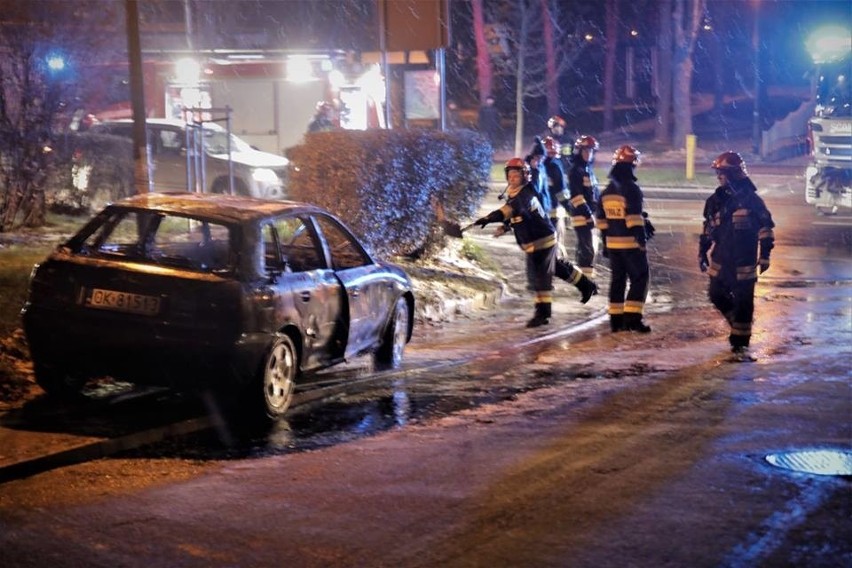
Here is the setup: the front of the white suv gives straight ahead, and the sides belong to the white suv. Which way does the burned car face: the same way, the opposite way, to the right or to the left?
to the left

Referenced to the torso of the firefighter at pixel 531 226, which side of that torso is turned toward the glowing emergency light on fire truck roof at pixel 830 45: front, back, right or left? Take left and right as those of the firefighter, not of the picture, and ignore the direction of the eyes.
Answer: back

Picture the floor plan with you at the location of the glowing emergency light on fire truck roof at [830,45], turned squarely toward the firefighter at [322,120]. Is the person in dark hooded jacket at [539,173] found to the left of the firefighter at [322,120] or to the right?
left

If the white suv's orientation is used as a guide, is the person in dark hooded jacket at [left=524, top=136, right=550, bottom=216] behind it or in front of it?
in front

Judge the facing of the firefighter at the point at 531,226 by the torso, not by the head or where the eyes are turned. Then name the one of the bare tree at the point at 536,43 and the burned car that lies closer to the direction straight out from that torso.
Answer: the burned car

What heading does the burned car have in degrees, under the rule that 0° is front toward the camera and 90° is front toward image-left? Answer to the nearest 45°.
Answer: approximately 225°

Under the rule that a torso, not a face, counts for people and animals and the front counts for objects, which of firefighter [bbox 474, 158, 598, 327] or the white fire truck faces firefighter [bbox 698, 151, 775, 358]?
the white fire truck

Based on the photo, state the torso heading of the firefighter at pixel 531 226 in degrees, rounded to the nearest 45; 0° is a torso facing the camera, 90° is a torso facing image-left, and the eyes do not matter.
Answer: approximately 45°

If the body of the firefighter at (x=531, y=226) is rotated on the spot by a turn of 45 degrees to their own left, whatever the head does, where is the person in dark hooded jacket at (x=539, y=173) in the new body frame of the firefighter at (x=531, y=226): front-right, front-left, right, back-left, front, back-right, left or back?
back

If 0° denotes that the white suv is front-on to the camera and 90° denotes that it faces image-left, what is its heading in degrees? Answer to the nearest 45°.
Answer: approximately 315°

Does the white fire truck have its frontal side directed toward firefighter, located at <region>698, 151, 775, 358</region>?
yes

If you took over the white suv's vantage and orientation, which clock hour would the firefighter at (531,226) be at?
The firefighter is roughly at 1 o'clock from the white suv.

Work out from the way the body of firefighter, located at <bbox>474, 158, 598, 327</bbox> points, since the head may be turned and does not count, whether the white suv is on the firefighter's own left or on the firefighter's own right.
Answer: on the firefighter's own right

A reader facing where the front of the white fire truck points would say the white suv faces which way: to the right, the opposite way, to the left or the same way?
to the left
